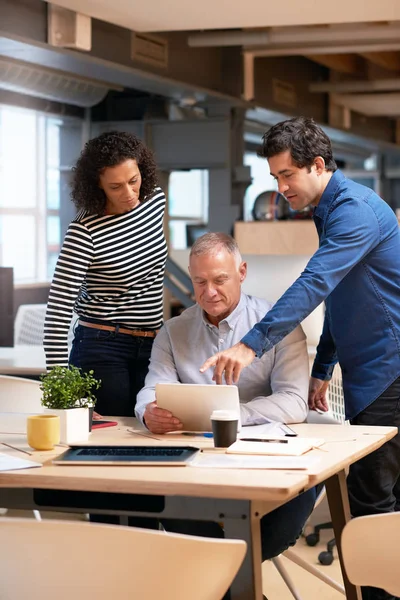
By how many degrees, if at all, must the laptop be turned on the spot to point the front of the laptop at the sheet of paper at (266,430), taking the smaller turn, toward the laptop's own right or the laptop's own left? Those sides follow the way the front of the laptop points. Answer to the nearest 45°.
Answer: approximately 135° to the laptop's own left

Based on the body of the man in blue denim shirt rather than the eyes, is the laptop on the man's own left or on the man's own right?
on the man's own left

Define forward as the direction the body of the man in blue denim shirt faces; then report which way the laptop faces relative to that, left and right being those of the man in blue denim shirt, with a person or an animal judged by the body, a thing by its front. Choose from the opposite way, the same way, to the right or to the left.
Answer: to the left

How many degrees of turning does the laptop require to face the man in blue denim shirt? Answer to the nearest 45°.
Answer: approximately 135° to its left

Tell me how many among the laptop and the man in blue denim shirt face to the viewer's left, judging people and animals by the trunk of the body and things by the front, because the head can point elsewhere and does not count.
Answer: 1

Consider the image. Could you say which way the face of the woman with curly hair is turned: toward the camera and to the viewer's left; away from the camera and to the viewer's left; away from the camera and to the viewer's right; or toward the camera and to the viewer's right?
toward the camera and to the viewer's right

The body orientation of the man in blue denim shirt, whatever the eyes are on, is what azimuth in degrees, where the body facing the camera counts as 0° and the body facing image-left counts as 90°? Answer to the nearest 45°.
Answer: approximately 90°

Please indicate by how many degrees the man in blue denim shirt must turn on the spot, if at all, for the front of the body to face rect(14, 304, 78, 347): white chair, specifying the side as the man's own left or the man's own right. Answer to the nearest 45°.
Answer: approximately 45° to the man's own right

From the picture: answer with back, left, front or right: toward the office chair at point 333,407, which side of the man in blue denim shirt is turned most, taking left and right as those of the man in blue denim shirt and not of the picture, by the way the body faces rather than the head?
right

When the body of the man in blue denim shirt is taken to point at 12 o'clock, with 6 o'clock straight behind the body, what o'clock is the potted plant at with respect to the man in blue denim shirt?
The potted plant is roughly at 11 o'clock from the man in blue denim shirt.
